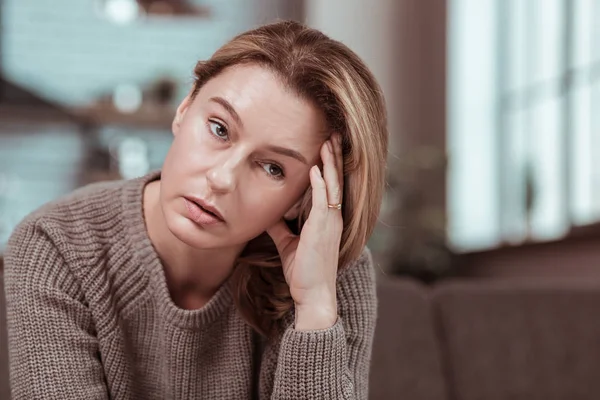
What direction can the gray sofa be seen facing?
toward the camera

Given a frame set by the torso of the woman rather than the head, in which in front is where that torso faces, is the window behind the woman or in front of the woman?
behind

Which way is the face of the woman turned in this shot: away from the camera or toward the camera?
toward the camera

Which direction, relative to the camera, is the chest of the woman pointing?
toward the camera

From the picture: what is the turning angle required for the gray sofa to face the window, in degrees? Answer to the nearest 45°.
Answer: approximately 180°
